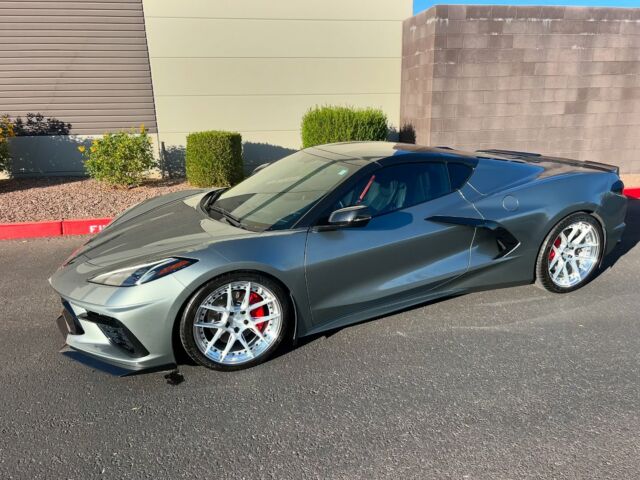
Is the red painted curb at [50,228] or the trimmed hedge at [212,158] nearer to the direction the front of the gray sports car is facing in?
the red painted curb

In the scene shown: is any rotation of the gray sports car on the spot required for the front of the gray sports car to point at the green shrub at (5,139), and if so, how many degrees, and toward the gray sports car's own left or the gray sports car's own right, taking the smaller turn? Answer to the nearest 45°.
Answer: approximately 90° to the gray sports car's own right

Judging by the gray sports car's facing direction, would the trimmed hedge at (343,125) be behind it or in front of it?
behind

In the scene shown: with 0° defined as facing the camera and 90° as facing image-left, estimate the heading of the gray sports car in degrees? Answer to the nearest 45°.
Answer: approximately 45°

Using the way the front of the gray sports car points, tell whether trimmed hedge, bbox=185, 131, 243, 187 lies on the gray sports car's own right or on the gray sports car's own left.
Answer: on the gray sports car's own right

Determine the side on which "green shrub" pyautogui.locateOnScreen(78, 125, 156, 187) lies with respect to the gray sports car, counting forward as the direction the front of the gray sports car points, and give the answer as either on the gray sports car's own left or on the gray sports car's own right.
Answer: on the gray sports car's own right

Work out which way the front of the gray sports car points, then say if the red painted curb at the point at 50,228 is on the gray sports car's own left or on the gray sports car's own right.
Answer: on the gray sports car's own right

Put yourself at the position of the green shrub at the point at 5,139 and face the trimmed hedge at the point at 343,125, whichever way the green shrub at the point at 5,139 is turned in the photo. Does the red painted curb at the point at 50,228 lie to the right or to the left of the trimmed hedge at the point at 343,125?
right

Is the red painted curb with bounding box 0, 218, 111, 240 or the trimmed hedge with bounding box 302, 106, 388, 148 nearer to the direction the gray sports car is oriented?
the red painted curb
